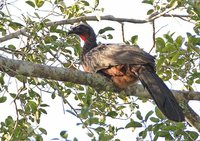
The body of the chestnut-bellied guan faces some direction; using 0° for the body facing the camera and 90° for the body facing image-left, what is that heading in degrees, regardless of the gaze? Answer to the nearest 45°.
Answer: approximately 90°
